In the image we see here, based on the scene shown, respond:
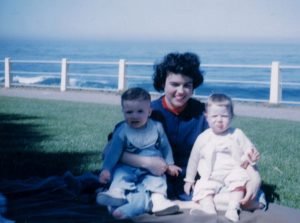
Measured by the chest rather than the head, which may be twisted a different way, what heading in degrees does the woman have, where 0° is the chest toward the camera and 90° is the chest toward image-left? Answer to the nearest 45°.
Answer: approximately 0°
